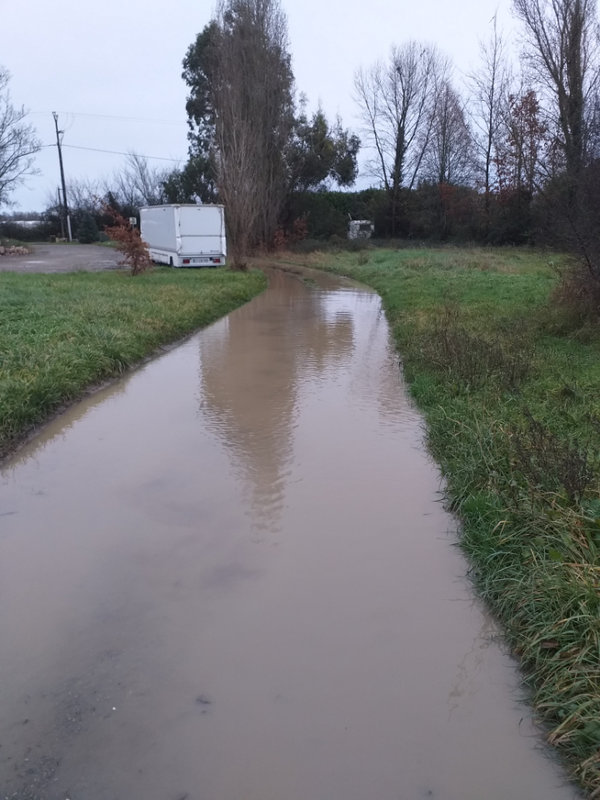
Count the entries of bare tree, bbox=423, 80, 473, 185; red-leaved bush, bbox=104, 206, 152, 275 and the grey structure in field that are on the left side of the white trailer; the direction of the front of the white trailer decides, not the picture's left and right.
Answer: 1

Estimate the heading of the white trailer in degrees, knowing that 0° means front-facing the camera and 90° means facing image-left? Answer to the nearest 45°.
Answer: approximately 135°

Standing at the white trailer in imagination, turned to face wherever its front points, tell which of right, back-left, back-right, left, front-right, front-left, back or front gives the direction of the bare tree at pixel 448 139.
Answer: right

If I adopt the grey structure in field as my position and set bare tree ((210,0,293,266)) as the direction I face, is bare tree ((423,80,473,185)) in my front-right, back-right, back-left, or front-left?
back-left

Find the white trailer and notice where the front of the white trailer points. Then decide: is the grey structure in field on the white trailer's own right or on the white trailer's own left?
on the white trailer's own right

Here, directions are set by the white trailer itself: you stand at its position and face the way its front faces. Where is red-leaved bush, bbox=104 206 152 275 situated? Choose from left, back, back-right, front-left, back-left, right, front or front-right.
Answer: left

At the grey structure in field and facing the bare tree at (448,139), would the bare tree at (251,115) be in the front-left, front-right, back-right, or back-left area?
back-right
